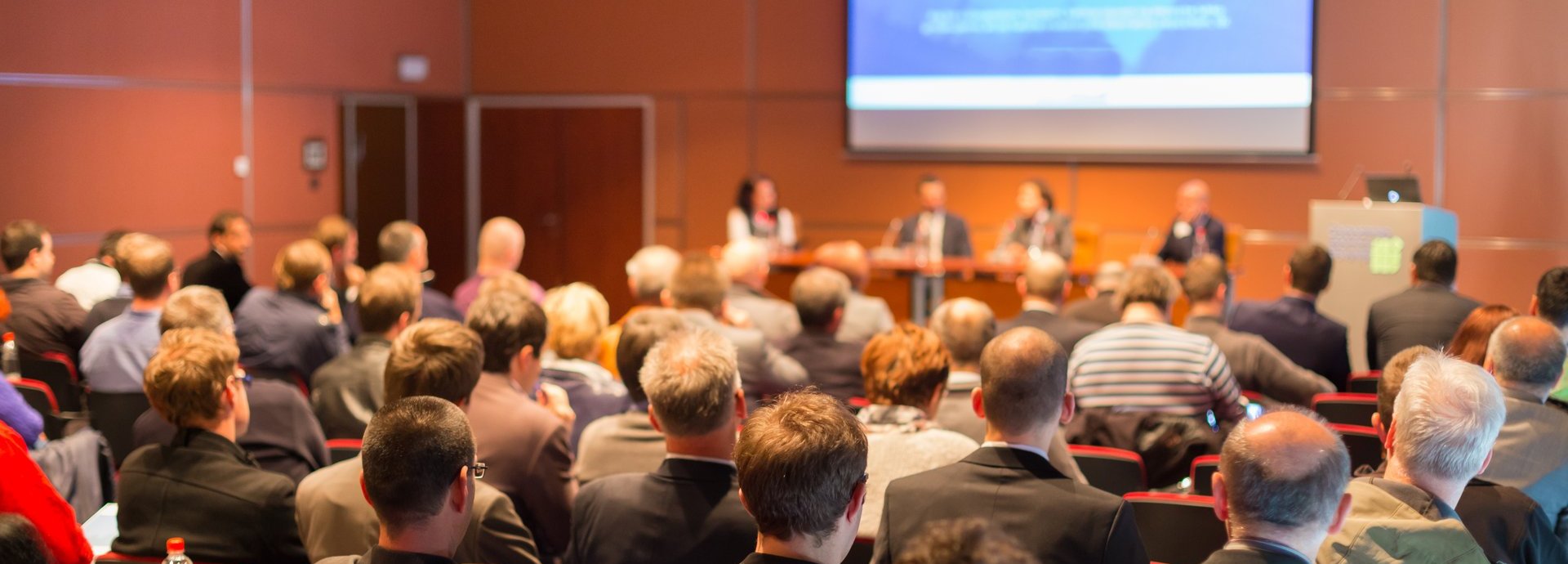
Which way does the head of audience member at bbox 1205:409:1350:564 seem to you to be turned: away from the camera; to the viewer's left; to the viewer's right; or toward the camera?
away from the camera

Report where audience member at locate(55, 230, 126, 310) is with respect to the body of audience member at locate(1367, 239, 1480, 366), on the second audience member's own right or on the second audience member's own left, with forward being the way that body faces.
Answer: on the second audience member's own left

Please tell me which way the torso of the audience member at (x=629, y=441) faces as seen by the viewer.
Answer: away from the camera

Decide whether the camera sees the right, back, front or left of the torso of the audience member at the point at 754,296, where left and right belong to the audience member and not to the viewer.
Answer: back

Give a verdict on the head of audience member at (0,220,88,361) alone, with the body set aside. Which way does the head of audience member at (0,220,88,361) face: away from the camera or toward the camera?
away from the camera

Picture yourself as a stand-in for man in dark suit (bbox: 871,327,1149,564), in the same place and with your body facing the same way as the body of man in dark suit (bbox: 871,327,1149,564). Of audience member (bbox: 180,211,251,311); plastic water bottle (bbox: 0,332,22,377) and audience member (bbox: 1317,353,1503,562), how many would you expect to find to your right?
1

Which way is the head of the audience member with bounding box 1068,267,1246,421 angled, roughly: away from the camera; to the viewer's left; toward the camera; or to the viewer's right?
away from the camera

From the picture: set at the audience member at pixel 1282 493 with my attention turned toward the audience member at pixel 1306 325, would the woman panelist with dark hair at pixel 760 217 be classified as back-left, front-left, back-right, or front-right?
front-left

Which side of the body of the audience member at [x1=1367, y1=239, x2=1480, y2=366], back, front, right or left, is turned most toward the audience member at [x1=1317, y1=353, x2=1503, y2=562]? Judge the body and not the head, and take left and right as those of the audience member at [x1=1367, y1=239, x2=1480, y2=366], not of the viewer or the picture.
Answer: back

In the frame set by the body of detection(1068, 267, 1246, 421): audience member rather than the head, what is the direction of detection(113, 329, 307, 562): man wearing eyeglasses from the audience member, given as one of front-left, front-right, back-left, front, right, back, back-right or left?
back-left

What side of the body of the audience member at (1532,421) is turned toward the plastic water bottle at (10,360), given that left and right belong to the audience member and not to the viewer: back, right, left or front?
left

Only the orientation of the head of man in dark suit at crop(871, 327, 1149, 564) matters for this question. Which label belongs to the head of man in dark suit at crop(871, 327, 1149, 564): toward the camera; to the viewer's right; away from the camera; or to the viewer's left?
away from the camera

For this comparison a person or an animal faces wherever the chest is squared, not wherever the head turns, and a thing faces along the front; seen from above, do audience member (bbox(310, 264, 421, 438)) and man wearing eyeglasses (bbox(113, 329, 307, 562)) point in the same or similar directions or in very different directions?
same or similar directions

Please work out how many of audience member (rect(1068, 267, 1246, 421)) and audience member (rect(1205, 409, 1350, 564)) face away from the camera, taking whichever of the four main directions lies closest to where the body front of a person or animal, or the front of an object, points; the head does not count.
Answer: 2

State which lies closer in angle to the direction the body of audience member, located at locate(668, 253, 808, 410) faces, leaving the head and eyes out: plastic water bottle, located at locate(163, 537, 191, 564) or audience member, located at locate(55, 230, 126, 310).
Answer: the audience member

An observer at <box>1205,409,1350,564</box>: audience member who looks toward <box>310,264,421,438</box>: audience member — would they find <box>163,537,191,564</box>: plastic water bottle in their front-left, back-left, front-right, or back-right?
front-left

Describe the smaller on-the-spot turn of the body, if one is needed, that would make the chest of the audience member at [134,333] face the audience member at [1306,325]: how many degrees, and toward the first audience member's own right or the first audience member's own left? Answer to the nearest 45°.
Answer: approximately 45° to the first audience member's own right

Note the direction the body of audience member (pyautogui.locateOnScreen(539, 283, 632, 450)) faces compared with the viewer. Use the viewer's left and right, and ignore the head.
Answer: facing away from the viewer
